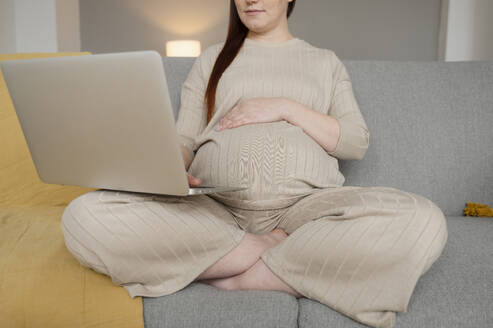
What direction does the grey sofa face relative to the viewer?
toward the camera

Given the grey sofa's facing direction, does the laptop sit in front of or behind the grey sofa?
in front

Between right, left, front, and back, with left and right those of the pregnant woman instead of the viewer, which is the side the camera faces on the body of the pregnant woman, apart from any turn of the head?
front

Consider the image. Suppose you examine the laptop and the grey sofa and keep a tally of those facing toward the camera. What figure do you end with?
1

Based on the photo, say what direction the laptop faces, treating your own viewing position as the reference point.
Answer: facing away from the viewer and to the right of the viewer

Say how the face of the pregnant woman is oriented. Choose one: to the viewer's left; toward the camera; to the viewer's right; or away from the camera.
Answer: toward the camera
